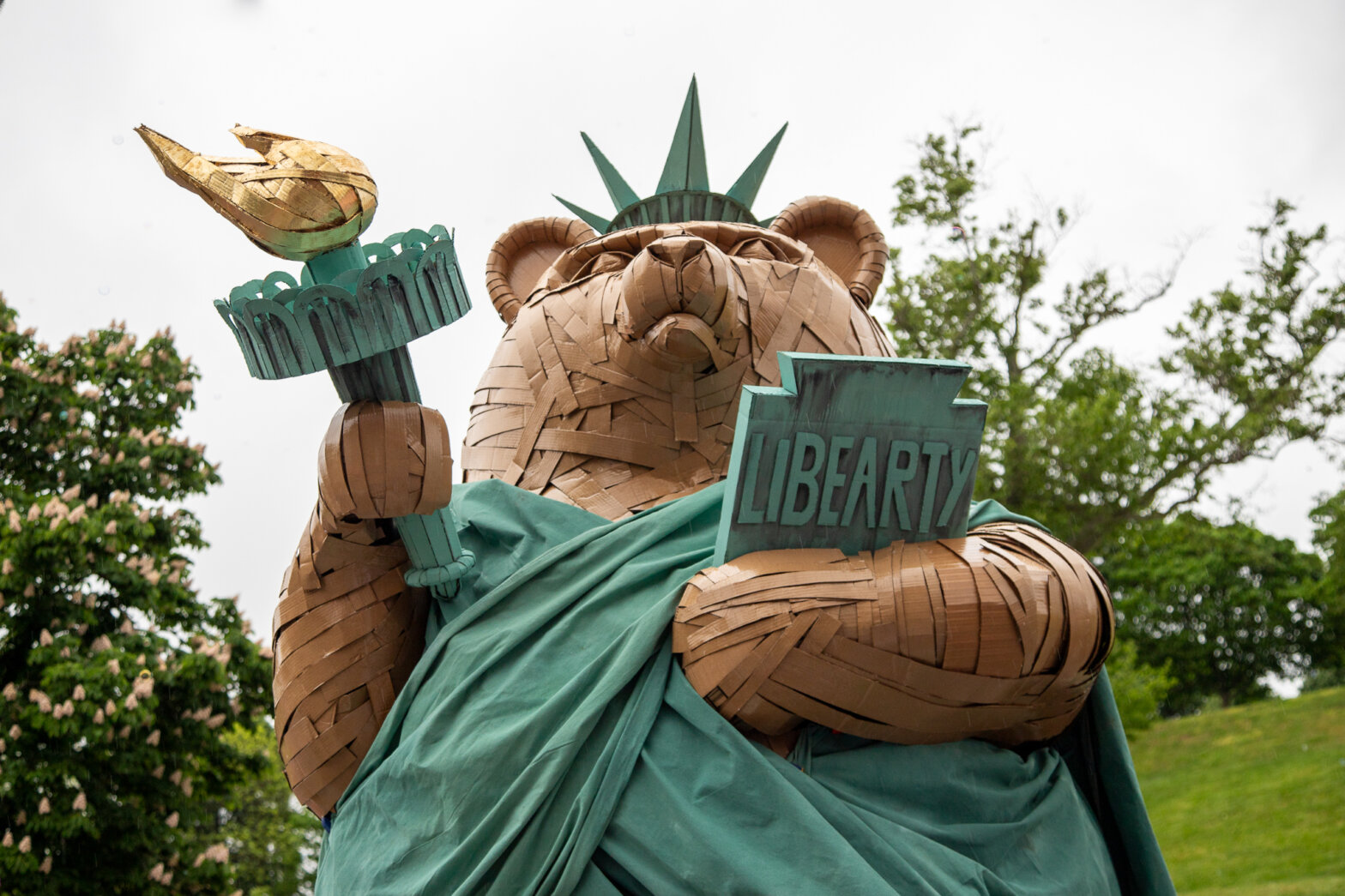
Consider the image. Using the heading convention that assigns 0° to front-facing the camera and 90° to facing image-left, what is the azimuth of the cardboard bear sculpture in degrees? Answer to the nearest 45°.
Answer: approximately 0°

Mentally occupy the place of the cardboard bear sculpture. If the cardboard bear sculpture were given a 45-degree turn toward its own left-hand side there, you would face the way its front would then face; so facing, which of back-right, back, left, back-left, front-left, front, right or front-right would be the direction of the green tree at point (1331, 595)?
left

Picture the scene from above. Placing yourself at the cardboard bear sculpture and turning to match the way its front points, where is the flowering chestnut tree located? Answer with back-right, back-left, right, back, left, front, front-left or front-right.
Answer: back-right
